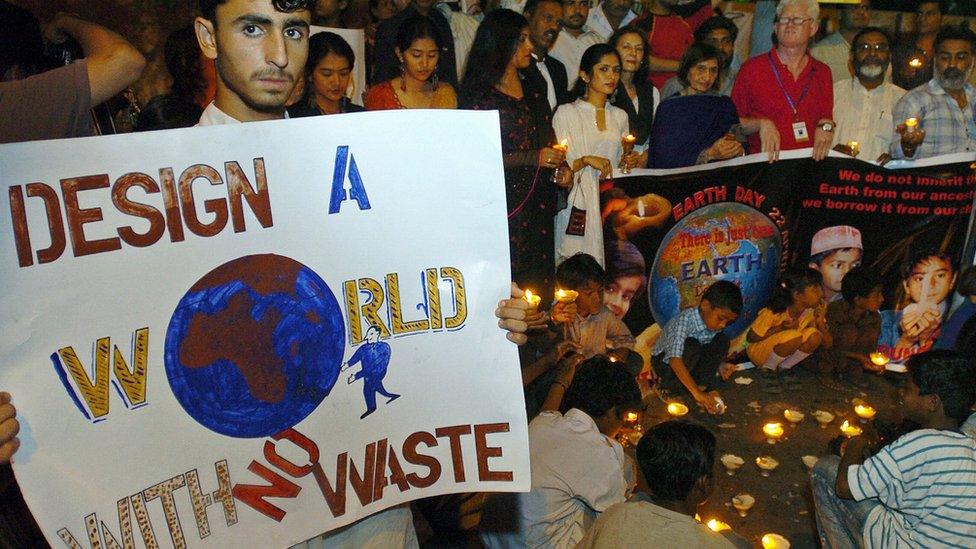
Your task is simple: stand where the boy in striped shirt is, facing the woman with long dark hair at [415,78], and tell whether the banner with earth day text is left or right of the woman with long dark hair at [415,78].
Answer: right

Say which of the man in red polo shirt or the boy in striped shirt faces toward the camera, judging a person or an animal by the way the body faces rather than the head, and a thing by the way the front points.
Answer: the man in red polo shirt

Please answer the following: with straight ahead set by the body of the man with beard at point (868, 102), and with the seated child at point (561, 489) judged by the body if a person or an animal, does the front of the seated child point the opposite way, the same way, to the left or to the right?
the opposite way

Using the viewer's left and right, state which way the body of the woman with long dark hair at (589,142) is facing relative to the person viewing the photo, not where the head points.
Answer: facing the viewer and to the right of the viewer

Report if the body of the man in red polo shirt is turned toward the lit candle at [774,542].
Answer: yes

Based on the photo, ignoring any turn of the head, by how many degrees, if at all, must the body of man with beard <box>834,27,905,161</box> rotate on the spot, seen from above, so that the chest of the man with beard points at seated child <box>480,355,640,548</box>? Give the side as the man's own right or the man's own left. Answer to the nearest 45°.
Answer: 0° — they already face them

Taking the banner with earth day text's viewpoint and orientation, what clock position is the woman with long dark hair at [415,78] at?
The woman with long dark hair is roughly at 2 o'clock from the banner with earth day text.

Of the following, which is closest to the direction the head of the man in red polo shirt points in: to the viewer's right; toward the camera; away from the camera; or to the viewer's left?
toward the camera

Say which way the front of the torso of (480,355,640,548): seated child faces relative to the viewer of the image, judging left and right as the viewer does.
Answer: facing away from the viewer and to the right of the viewer

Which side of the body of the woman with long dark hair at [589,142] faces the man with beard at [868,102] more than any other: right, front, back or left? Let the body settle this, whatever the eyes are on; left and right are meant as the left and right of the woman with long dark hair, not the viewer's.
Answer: left

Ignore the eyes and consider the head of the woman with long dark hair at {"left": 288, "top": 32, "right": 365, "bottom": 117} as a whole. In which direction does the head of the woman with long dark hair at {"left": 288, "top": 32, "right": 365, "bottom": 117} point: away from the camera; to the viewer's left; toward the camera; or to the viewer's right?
toward the camera

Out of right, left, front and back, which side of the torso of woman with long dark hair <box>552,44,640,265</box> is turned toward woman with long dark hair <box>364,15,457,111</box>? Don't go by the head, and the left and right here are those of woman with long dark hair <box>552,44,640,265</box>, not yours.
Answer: right

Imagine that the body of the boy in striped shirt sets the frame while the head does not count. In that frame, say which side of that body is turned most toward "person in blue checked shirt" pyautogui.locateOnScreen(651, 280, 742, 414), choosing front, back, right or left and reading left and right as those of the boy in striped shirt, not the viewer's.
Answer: front

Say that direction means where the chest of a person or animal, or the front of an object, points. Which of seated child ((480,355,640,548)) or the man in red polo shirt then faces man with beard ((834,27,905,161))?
the seated child

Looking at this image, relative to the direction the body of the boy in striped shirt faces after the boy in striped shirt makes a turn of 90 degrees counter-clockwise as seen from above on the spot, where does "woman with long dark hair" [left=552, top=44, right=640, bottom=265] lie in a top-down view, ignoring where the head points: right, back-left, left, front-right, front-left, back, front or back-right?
right

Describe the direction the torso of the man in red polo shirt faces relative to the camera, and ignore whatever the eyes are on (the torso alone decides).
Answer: toward the camera

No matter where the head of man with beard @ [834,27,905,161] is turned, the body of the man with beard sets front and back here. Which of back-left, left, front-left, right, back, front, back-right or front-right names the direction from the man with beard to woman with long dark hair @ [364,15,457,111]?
front-right

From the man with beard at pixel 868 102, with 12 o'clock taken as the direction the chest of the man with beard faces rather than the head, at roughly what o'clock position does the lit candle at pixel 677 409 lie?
The lit candle is roughly at 1 o'clock from the man with beard.

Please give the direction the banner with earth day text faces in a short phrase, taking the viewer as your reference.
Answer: facing the viewer
